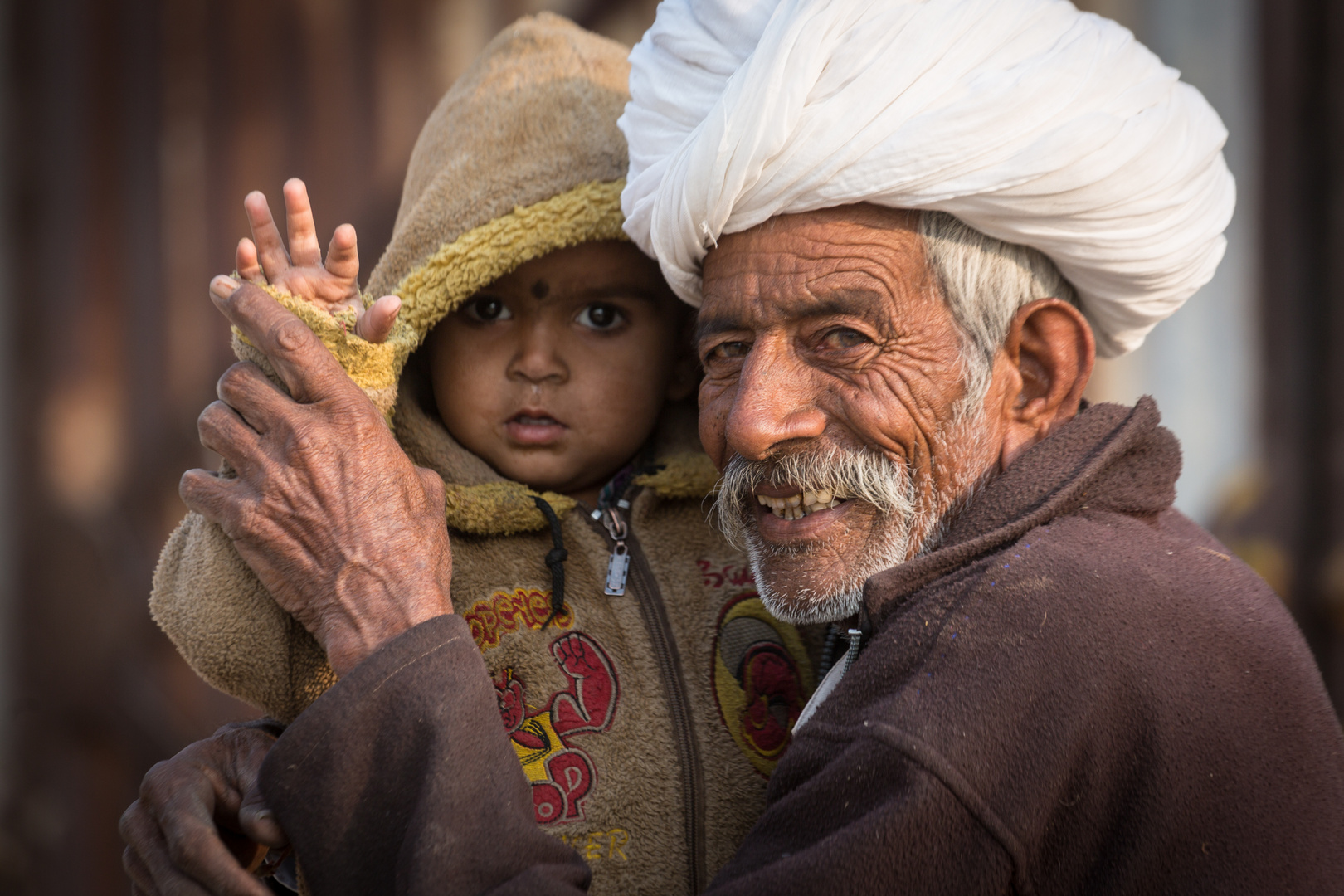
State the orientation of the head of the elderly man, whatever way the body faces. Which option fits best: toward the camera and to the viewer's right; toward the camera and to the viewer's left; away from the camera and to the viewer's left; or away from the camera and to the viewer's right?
toward the camera and to the viewer's left

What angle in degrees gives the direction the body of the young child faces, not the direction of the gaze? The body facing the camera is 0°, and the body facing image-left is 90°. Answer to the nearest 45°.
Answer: approximately 0°
